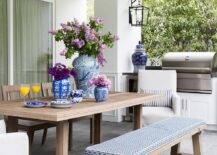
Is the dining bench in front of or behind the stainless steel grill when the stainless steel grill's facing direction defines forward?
in front

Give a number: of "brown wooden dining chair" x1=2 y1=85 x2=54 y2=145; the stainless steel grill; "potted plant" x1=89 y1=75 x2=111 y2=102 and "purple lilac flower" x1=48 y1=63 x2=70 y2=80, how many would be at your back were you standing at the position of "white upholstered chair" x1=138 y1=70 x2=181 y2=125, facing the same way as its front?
1

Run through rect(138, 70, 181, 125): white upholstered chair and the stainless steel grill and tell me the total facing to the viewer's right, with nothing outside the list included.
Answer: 0

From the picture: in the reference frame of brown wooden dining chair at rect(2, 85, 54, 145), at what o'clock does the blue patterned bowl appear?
The blue patterned bowl is roughly at 12 o'clock from the brown wooden dining chair.

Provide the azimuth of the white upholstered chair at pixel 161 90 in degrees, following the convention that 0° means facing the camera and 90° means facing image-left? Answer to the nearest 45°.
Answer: approximately 45°

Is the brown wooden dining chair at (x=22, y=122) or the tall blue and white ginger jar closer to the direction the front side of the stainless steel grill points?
the brown wooden dining chair

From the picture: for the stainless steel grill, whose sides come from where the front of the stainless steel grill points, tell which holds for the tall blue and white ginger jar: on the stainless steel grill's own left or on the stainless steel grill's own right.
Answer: on the stainless steel grill's own right

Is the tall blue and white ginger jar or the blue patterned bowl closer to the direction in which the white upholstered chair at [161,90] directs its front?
the blue patterned bowl

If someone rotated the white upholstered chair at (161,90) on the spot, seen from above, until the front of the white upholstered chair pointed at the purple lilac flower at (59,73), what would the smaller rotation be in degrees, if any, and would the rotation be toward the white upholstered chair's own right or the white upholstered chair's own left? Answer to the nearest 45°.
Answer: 0° — it already faces it

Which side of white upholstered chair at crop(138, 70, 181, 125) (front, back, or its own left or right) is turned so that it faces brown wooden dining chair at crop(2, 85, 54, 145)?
front

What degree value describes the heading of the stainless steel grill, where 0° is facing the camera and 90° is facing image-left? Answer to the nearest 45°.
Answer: approximately 0°

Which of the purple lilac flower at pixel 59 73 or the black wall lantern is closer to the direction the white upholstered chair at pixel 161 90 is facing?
the purple lilac flower
